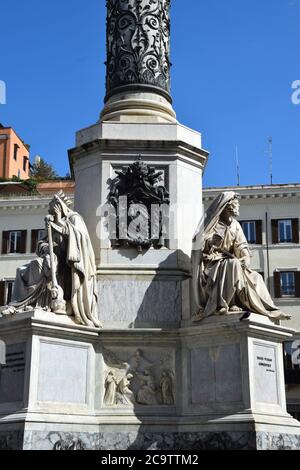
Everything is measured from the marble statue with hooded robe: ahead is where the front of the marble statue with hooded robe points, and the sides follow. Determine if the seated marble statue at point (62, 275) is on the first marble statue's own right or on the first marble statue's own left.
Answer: on the first marble statue's own right

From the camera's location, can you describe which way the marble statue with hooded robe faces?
facing the viewer and to the right of the viewer
